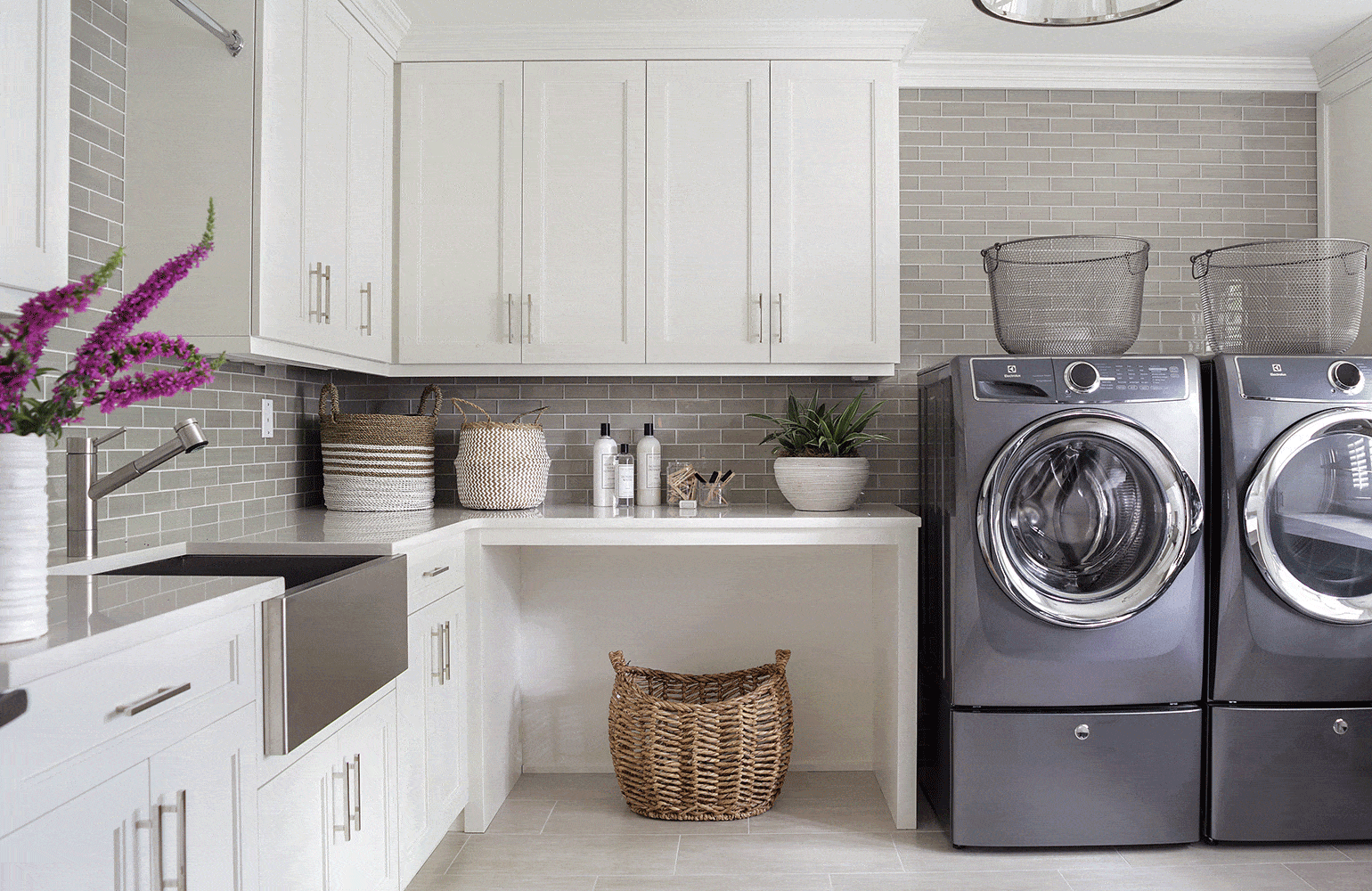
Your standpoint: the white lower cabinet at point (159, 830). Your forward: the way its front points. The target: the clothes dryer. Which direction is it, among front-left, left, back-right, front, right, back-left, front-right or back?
front-left

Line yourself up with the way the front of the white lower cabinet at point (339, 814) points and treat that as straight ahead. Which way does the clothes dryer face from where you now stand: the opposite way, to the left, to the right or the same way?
to the right

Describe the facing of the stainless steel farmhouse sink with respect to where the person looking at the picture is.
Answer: facing the viewer and to the right of the viewer

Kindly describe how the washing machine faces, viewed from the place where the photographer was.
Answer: facing the viewer

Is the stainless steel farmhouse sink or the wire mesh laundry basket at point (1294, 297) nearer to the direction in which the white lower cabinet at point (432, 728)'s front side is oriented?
the wire mesh laundry basket

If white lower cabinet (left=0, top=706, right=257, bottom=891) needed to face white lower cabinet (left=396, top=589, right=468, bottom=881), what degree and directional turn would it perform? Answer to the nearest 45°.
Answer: approximately 90° to its left

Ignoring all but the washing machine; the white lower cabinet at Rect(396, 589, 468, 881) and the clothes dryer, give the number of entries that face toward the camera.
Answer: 2

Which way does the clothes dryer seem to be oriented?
toward the camera

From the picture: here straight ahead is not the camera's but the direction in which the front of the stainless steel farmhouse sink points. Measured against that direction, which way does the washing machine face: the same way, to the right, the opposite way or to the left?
to the right

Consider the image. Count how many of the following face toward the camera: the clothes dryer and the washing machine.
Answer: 2

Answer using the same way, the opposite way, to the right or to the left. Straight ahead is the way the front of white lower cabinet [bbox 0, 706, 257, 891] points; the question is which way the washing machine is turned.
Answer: to the right

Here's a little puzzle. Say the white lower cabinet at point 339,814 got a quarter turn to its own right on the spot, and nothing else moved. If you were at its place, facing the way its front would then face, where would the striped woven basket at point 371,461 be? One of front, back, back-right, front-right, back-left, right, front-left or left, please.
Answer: back-right

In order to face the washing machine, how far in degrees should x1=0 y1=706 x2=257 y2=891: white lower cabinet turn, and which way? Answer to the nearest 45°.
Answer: approximately 45° to its left

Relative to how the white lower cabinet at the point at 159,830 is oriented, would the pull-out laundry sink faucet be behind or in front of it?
behind

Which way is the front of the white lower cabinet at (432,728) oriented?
to the viewer's right
